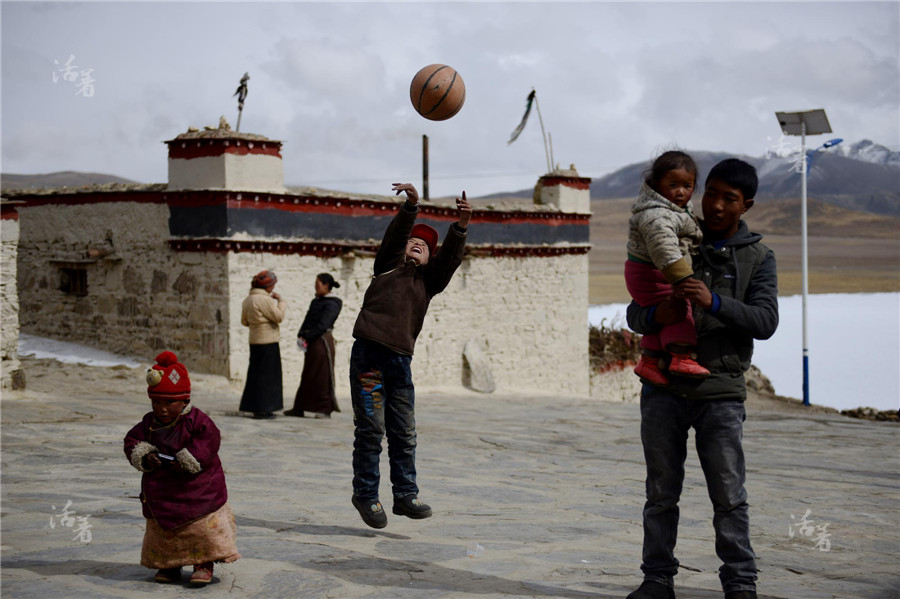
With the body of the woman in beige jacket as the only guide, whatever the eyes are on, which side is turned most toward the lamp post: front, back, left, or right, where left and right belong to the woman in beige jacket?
front

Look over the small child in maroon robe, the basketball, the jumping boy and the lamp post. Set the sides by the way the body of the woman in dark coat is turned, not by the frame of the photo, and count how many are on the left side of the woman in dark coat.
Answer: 3

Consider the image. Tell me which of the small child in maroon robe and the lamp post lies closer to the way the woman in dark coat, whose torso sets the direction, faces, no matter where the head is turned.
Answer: the small child in maroon robe

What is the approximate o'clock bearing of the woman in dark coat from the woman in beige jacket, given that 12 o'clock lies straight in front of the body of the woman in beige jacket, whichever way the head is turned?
The woman in dark coat is roughly at 1 o'clock from the woman in beige jacket.

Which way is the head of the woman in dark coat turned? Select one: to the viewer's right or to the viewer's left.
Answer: to the viewer's left

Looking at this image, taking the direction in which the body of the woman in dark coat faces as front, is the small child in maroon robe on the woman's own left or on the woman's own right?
on the woman's own left

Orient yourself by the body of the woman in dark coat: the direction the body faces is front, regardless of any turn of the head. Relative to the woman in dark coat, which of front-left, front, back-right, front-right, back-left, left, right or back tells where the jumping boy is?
left

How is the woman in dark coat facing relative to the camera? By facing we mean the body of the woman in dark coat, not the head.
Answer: to the viewer's left

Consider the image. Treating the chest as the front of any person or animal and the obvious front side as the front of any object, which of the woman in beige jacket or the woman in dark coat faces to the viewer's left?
the woman in dark coat

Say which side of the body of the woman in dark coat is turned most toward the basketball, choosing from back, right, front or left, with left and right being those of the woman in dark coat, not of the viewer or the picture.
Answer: left

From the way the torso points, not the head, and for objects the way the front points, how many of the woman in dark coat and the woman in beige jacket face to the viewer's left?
1

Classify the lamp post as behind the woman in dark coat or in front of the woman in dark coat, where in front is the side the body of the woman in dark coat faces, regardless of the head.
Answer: behind
